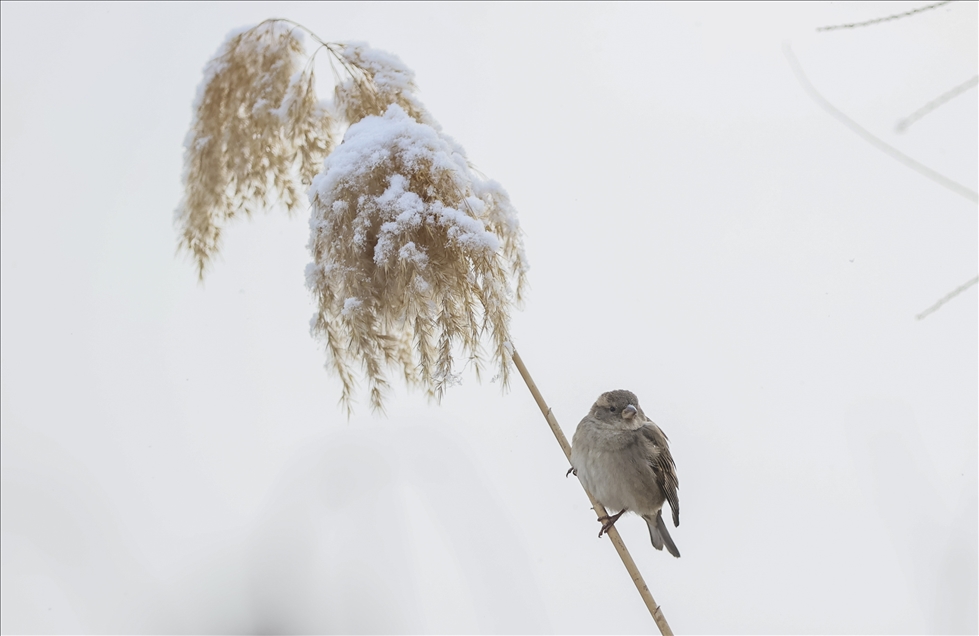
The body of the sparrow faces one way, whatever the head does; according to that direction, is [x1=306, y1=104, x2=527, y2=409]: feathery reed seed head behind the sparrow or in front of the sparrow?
in front

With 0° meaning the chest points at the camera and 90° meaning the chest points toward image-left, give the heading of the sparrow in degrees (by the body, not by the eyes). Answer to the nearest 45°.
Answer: approximately 45°
